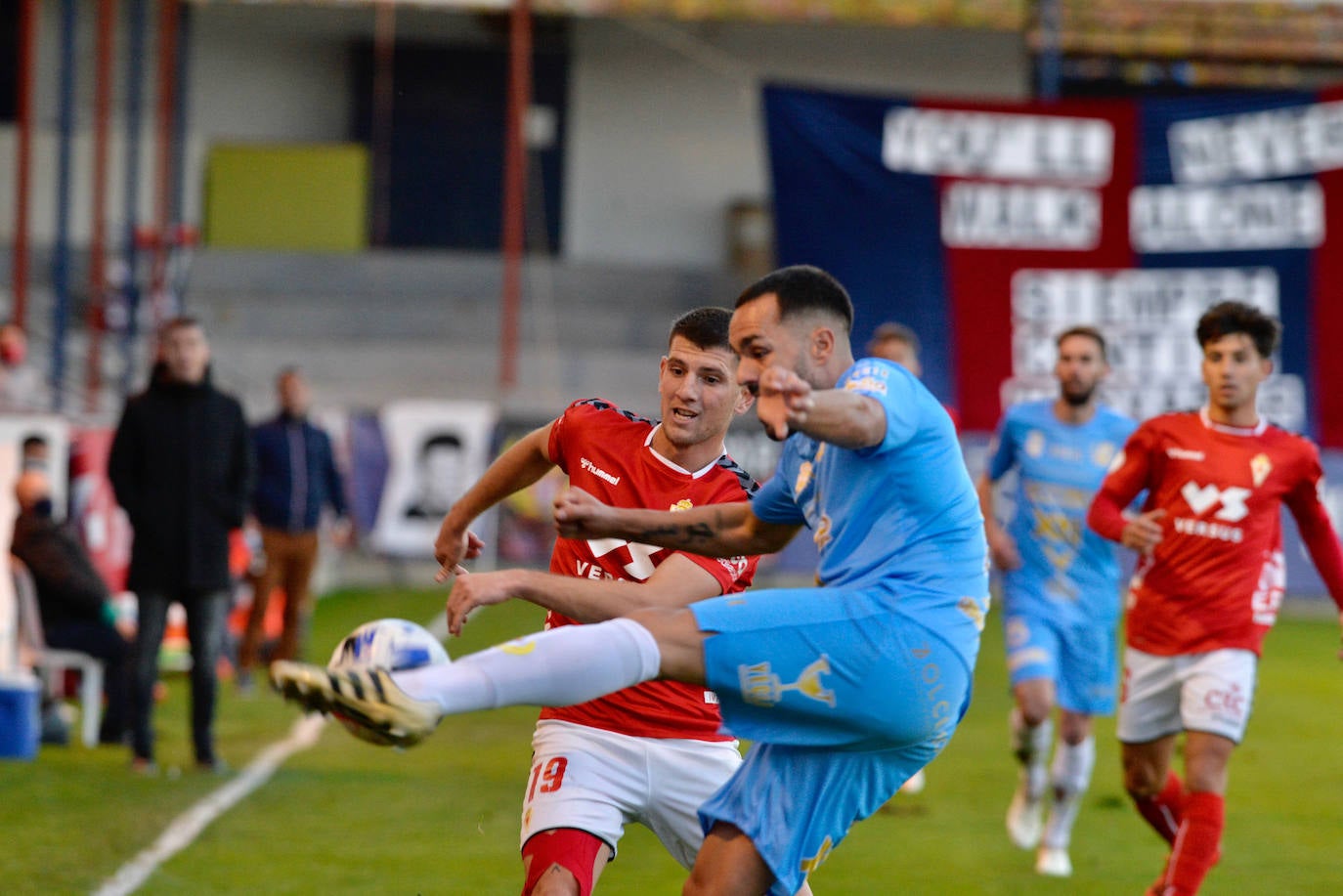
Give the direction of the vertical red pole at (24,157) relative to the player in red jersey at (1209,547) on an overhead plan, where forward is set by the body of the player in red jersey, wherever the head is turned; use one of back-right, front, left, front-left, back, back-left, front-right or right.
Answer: back-right

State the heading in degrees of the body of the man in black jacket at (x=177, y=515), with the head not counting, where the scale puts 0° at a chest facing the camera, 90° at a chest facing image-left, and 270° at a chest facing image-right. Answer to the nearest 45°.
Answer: approximately 0°

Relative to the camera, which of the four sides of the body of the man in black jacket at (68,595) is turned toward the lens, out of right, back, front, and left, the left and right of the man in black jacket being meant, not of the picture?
right

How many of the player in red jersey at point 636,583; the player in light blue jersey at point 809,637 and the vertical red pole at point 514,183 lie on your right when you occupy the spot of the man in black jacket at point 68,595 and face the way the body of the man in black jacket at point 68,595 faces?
2

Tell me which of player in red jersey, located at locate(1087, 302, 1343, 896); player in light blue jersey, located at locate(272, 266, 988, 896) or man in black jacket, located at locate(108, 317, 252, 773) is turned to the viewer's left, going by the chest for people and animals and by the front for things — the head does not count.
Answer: the player in light blue jersey

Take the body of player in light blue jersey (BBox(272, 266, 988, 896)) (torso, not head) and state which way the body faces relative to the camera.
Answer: to the viewer's left

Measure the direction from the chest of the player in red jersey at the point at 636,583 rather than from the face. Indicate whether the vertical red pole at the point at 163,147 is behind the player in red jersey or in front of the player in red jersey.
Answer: behind
